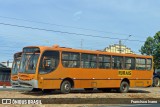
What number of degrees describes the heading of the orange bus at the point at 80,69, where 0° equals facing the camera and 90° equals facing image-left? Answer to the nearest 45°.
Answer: approximately 45°

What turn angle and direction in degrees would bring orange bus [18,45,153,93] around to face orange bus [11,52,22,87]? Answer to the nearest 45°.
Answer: approximately 45° to its right
